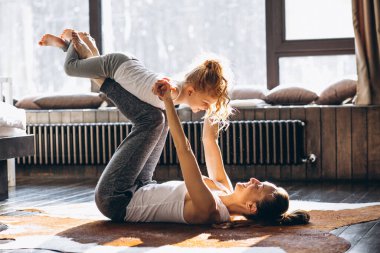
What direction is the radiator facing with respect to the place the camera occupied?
facing the viewer

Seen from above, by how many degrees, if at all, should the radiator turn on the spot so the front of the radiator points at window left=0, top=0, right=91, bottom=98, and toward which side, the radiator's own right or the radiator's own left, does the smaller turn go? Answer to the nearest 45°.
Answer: approximately 135° to the radiator's own right

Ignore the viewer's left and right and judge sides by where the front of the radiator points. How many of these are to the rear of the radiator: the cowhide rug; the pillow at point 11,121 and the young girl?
0

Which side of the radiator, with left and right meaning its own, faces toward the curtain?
left

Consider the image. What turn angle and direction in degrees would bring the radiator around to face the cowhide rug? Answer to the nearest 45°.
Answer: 0° — it already faces it

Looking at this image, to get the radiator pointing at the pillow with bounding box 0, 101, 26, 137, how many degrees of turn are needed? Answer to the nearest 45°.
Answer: approximately 45° to its right

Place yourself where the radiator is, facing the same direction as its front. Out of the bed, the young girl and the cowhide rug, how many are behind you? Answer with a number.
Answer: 0

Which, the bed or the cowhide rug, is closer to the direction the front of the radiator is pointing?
the cowhide rug

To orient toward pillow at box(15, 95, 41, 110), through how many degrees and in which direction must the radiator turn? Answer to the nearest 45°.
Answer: approximately 90° to its right

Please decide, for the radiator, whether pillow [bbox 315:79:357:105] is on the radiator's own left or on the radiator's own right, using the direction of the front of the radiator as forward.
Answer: on the radiator's own left
